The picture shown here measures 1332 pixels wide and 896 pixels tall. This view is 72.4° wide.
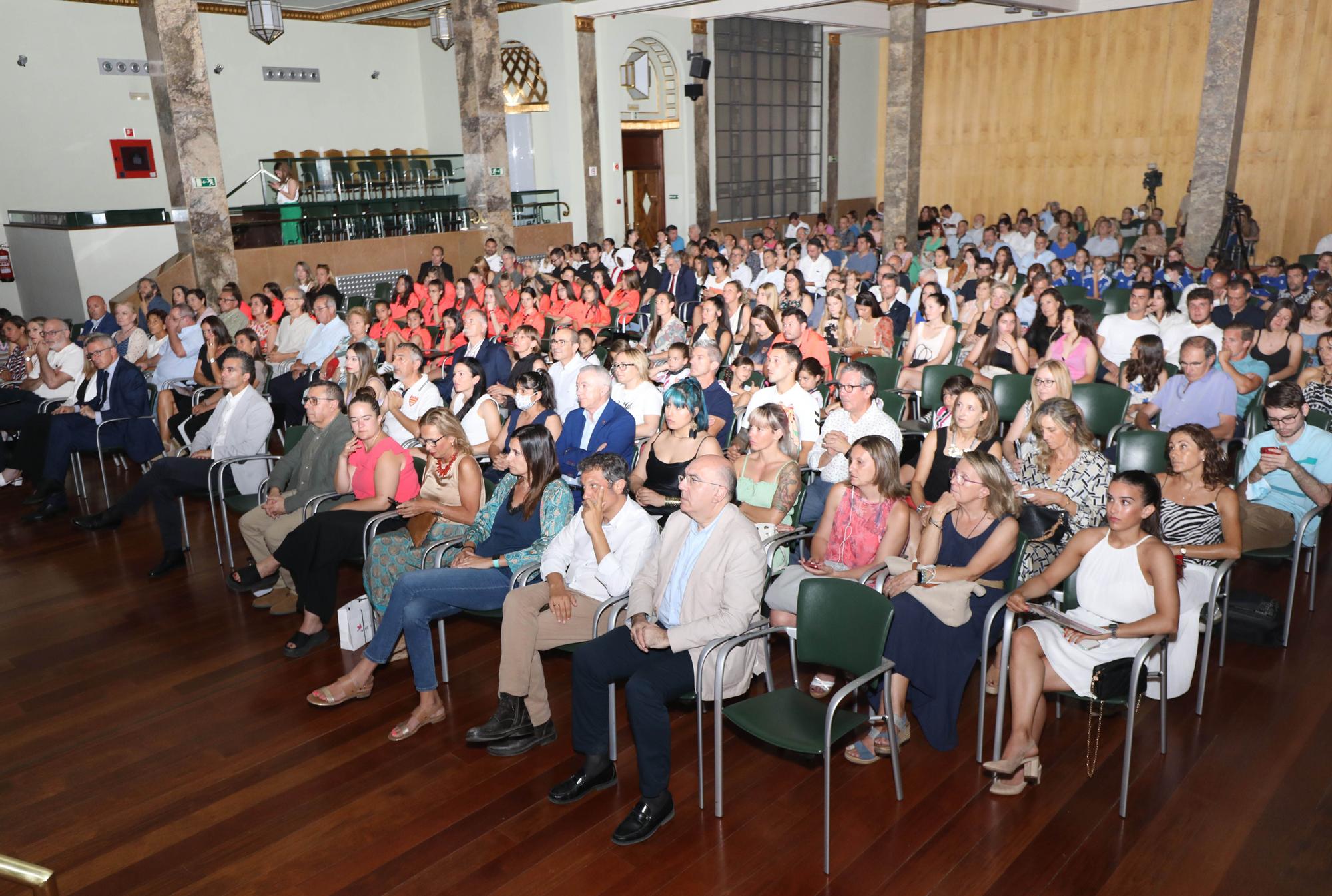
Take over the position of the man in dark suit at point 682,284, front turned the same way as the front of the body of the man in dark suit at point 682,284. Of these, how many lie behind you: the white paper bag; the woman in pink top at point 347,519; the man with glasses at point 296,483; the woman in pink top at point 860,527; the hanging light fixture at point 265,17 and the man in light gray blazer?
0

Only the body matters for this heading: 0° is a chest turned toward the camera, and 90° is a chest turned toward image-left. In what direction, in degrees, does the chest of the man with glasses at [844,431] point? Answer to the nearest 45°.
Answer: approximately 45°

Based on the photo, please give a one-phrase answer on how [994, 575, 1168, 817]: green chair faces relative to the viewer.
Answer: facing the viewer and to the left of the viewer

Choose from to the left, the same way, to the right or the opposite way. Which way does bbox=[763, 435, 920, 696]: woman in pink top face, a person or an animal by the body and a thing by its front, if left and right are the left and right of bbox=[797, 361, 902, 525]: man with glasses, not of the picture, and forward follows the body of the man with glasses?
the same way

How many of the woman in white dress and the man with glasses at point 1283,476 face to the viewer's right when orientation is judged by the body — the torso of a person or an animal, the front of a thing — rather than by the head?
0

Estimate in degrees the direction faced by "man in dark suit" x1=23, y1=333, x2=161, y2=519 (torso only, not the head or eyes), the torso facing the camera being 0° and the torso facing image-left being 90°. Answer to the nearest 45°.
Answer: approximately 45°

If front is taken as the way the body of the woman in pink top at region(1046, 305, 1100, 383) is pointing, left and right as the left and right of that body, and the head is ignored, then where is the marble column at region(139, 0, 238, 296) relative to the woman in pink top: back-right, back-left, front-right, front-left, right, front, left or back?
front-right

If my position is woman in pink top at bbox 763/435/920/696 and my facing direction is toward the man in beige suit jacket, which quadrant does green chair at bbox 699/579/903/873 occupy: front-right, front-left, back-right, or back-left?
front-left

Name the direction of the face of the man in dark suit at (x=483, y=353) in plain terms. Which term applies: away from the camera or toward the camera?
toward the camera

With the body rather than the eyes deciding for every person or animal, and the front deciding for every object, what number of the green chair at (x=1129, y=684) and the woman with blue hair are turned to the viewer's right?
0

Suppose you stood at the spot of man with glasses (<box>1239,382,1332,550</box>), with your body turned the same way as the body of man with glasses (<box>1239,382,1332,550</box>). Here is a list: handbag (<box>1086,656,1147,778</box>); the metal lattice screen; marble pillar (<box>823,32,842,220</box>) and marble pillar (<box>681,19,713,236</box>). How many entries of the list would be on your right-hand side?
3

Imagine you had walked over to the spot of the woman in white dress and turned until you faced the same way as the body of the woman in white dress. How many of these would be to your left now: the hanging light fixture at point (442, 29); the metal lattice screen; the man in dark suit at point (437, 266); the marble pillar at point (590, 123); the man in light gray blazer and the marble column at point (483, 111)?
0

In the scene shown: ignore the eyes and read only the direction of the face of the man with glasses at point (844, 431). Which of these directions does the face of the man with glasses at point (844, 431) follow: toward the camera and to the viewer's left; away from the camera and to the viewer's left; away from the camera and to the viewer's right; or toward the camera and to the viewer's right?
toward the camera and to the viewer's left

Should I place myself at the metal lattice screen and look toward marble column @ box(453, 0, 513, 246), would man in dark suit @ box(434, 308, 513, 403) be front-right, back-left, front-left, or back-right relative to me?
front-left

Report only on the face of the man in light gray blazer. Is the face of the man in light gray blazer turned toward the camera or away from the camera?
toward the camera

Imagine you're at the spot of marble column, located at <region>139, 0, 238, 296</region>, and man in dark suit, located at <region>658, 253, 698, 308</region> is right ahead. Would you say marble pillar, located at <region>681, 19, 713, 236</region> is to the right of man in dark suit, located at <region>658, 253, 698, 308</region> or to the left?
left

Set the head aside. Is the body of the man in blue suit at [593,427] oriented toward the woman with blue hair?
no
